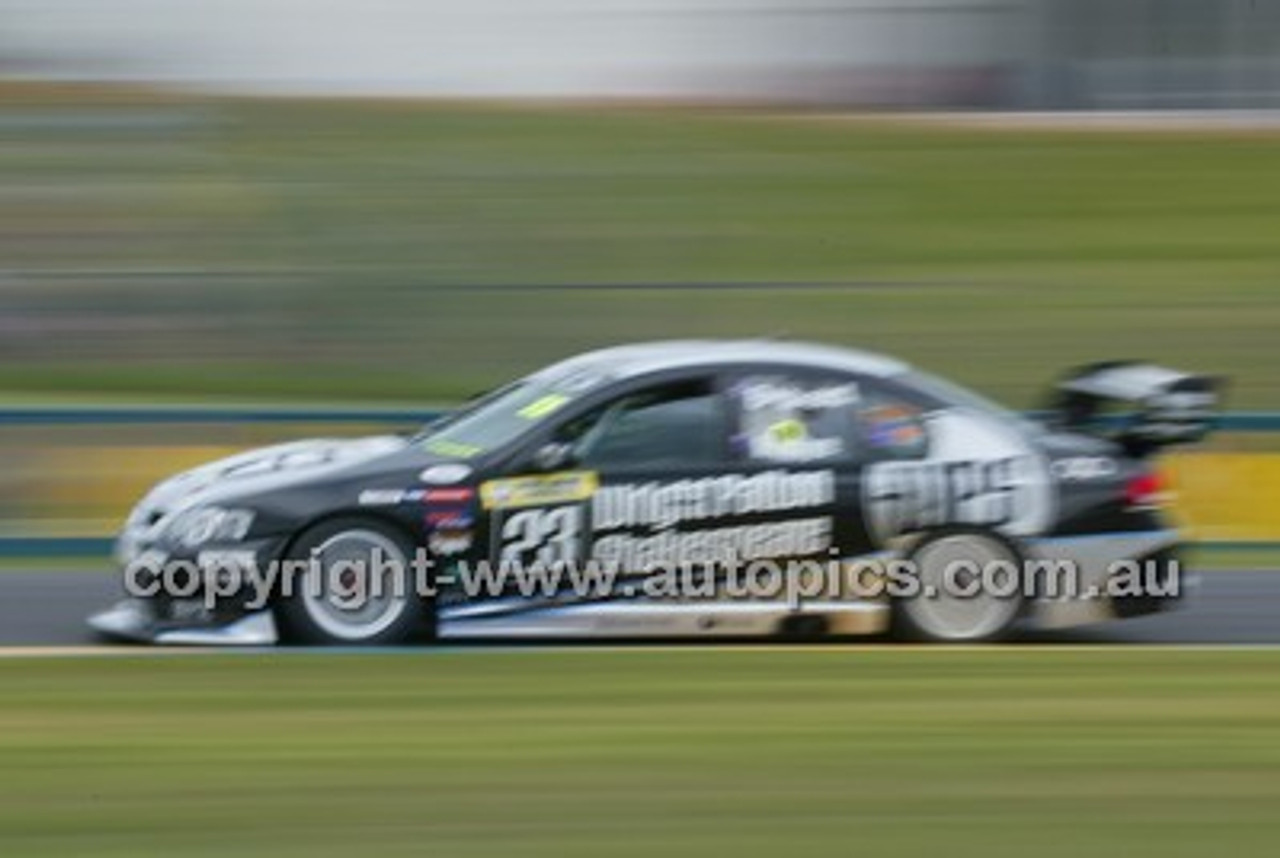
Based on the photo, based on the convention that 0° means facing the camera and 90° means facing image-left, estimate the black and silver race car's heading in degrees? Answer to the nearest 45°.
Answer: approximately 90°

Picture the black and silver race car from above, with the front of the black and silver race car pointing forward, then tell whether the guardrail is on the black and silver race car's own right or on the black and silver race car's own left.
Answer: on the black and silver race car's own right
